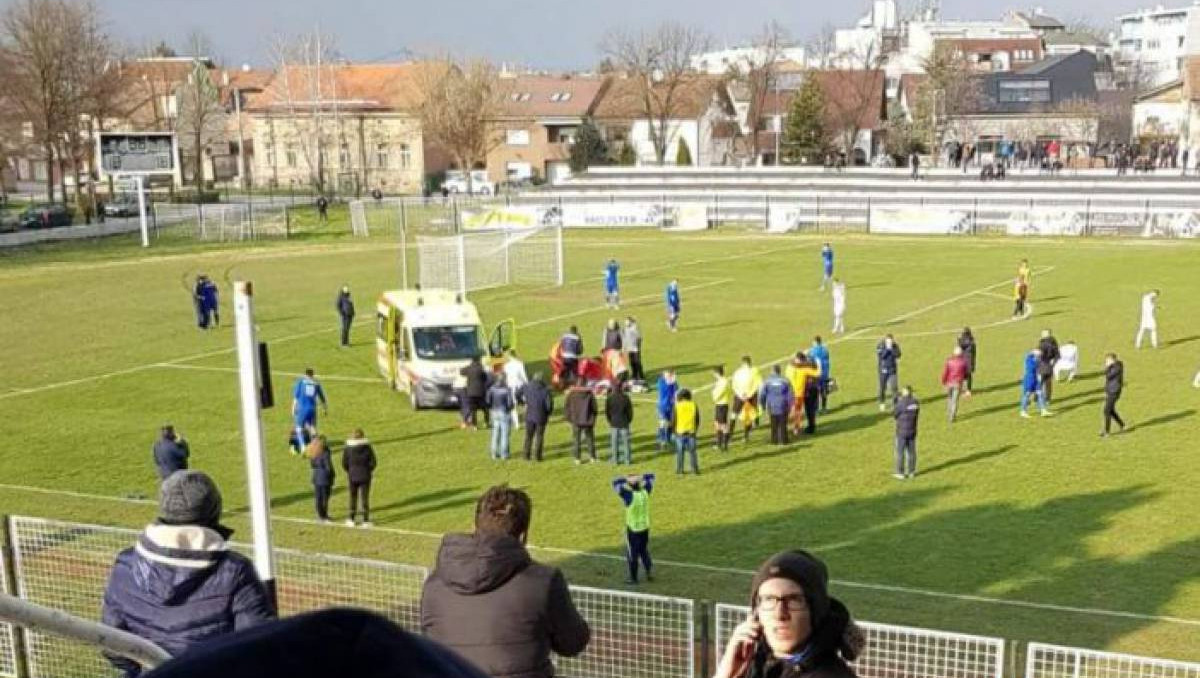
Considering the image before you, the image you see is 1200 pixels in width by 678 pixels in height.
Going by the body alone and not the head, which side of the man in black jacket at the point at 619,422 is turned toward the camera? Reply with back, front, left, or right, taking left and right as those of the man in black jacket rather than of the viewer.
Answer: back

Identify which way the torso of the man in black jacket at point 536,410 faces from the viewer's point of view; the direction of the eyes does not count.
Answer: away from the camera

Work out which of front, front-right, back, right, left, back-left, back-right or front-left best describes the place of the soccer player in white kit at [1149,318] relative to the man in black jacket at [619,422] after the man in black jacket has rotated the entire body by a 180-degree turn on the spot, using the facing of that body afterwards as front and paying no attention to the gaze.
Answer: back-left

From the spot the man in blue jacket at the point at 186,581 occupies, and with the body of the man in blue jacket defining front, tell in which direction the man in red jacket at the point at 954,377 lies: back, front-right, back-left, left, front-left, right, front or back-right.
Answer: front-right

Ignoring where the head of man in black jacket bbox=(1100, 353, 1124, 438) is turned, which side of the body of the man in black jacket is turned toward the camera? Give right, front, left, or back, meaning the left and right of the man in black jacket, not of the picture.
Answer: left

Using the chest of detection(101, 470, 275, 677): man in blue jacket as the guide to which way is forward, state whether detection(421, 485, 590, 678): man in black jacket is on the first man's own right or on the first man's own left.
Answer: on the first man's own right

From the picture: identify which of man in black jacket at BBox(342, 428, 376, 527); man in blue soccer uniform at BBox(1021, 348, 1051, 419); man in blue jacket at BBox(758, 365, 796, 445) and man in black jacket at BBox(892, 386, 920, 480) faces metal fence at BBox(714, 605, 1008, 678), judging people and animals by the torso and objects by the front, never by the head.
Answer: man in black jacket at BBox(892, 386, 920, 480)

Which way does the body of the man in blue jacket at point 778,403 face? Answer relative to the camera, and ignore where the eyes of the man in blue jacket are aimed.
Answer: away from the camera

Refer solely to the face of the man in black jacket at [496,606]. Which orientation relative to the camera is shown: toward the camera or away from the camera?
away from the camera

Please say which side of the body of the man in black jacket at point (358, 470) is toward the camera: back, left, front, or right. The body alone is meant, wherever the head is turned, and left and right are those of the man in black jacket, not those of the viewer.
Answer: back

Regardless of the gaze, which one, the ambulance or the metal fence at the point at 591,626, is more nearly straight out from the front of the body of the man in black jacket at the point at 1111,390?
the ambulance
